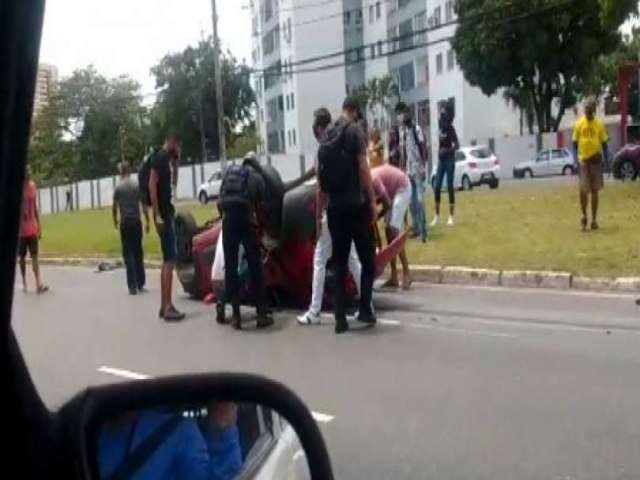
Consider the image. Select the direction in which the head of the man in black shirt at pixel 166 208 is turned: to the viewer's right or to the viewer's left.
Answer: to the viewer's right

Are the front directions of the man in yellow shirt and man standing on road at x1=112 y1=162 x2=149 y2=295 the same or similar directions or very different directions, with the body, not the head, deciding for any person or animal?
very different directions

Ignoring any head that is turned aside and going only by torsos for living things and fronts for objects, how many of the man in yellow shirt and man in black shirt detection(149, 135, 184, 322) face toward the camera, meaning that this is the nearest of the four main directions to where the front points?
1

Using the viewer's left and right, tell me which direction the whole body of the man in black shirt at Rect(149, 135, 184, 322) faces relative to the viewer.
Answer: facing to the right of the viewer

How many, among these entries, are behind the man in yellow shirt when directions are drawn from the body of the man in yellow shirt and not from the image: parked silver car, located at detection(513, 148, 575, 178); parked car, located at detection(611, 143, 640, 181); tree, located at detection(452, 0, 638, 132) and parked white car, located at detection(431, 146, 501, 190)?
4

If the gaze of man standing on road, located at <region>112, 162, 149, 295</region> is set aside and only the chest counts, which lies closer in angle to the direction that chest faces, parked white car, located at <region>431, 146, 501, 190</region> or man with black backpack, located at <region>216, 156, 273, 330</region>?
the parked white car

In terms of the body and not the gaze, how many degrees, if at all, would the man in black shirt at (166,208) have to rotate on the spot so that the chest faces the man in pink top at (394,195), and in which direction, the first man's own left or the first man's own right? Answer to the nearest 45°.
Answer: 0° — they already face them

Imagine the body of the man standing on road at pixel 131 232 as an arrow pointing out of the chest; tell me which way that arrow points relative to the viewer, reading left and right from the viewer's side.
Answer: facing away from the viewer

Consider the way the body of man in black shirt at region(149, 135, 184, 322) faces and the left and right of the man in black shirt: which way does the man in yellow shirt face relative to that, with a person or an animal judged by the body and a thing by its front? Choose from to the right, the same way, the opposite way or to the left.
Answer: to the right

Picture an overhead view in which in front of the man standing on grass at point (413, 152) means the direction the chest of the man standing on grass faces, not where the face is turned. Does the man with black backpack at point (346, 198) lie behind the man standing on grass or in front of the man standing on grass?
in front

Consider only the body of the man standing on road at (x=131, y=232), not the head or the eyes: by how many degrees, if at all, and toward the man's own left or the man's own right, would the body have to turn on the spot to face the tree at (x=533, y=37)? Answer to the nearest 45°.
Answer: approximately 45° to the man's own right

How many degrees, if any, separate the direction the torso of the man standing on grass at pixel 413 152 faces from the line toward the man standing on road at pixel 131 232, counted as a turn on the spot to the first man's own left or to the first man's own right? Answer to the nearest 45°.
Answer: approximately 45° to the first man's own right

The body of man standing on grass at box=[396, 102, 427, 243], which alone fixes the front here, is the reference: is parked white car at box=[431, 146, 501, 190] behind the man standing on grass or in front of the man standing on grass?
behind

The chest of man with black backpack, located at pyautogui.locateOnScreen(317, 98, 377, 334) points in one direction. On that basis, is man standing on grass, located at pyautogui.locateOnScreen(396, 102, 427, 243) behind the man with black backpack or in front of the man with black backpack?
in front
